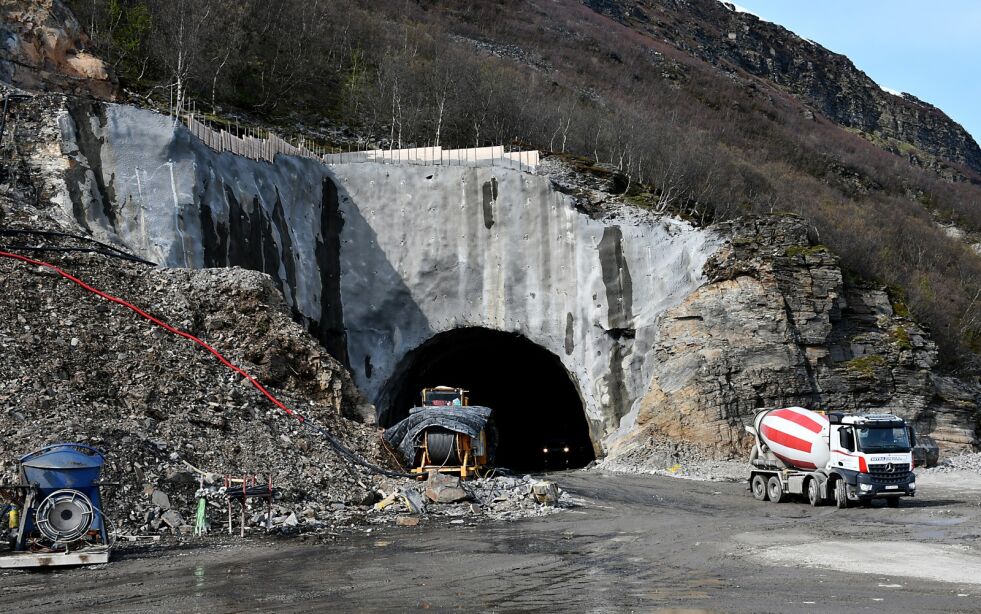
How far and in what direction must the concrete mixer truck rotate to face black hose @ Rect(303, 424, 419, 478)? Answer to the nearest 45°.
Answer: approximately 90° to its right

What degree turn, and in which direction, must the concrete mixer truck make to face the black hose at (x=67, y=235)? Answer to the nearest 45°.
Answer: approximately 135° to its right

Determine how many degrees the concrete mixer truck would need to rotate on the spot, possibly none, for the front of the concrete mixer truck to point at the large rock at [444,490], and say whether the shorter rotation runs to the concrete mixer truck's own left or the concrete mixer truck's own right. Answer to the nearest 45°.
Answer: approximately 90° to the concrete mixer truck's own right

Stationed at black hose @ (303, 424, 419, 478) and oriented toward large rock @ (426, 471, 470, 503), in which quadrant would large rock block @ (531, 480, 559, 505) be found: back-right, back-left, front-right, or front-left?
front-left

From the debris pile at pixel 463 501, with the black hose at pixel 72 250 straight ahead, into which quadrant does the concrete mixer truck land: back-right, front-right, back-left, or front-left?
back-right

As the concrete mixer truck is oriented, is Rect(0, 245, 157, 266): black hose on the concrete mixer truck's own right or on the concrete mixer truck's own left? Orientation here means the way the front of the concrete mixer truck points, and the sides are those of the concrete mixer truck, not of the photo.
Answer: on the concrete mixer truck's own right

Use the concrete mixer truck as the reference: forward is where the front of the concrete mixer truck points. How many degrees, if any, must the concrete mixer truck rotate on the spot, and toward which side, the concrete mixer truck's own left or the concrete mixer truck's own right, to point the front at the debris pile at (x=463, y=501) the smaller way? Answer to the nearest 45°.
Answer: approximately 90° to the concrete mixer truck's own right

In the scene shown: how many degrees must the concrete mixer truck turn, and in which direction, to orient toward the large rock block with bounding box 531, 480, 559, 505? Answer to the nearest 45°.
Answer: approximately 90° to its right

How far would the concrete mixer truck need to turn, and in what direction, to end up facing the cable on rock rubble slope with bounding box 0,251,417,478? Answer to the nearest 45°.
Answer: approximately 90° to its right

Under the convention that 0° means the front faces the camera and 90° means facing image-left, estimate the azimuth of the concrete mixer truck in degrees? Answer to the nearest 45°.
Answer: approximately 315°

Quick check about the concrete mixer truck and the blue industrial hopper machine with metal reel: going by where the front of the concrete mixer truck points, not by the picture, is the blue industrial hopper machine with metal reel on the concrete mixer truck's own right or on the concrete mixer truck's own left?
on the concrete mixer truck's own right

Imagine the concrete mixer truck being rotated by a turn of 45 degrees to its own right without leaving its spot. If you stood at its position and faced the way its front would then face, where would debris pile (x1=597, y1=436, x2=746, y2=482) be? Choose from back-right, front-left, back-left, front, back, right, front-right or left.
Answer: back-right
